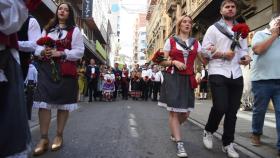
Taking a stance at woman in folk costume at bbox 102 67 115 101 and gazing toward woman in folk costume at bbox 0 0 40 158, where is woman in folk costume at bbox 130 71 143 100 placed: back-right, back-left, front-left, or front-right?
back-left

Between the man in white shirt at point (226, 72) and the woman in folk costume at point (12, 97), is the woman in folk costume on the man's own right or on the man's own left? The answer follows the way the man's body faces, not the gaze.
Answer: on the man's own right

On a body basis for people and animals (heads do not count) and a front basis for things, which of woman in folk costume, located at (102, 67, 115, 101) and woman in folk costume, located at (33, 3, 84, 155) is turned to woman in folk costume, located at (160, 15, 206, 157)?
woman in folk costume, located at (102, 67, 115, 101)

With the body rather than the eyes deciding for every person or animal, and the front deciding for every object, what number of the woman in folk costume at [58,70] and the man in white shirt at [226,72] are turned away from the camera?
0

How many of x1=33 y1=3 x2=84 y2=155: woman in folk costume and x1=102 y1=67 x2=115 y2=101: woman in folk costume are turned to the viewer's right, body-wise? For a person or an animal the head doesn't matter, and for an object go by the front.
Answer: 0

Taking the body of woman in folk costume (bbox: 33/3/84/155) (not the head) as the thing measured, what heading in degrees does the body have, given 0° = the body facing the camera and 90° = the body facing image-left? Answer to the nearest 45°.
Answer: approximately 45°

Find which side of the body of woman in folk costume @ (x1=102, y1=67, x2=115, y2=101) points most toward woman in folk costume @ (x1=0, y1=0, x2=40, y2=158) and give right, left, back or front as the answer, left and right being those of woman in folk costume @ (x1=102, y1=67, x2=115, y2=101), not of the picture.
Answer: front

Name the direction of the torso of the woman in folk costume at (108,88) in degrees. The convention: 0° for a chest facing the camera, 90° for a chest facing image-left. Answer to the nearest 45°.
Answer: approximately 0°

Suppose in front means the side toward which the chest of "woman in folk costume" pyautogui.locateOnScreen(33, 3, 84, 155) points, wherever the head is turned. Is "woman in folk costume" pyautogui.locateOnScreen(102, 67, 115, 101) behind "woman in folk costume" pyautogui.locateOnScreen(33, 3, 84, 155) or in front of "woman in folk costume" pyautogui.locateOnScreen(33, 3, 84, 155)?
behind
